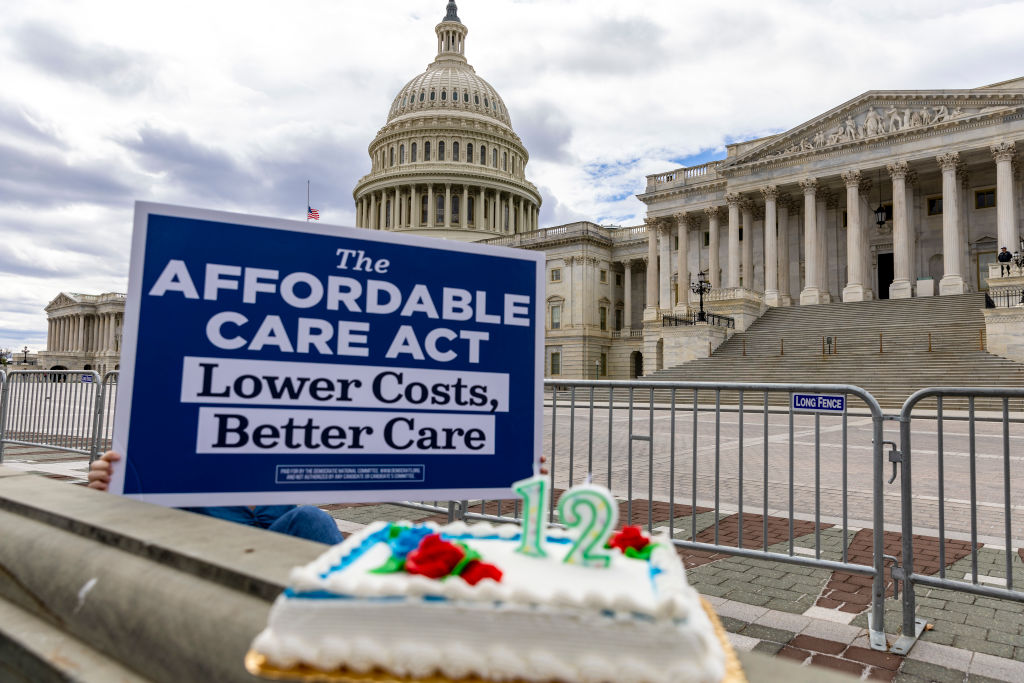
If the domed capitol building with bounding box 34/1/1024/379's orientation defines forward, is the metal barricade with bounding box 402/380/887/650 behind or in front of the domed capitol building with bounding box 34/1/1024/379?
in front

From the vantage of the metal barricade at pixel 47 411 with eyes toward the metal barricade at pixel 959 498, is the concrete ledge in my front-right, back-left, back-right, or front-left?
front-right

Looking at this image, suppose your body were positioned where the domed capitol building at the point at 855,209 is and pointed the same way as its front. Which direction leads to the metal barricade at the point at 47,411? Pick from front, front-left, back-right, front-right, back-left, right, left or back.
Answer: front

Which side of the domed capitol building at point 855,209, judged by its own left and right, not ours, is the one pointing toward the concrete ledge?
front

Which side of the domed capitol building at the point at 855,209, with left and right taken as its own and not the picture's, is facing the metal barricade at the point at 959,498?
front

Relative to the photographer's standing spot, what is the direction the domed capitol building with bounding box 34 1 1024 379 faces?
facing the viewer and to the left of the viewer
